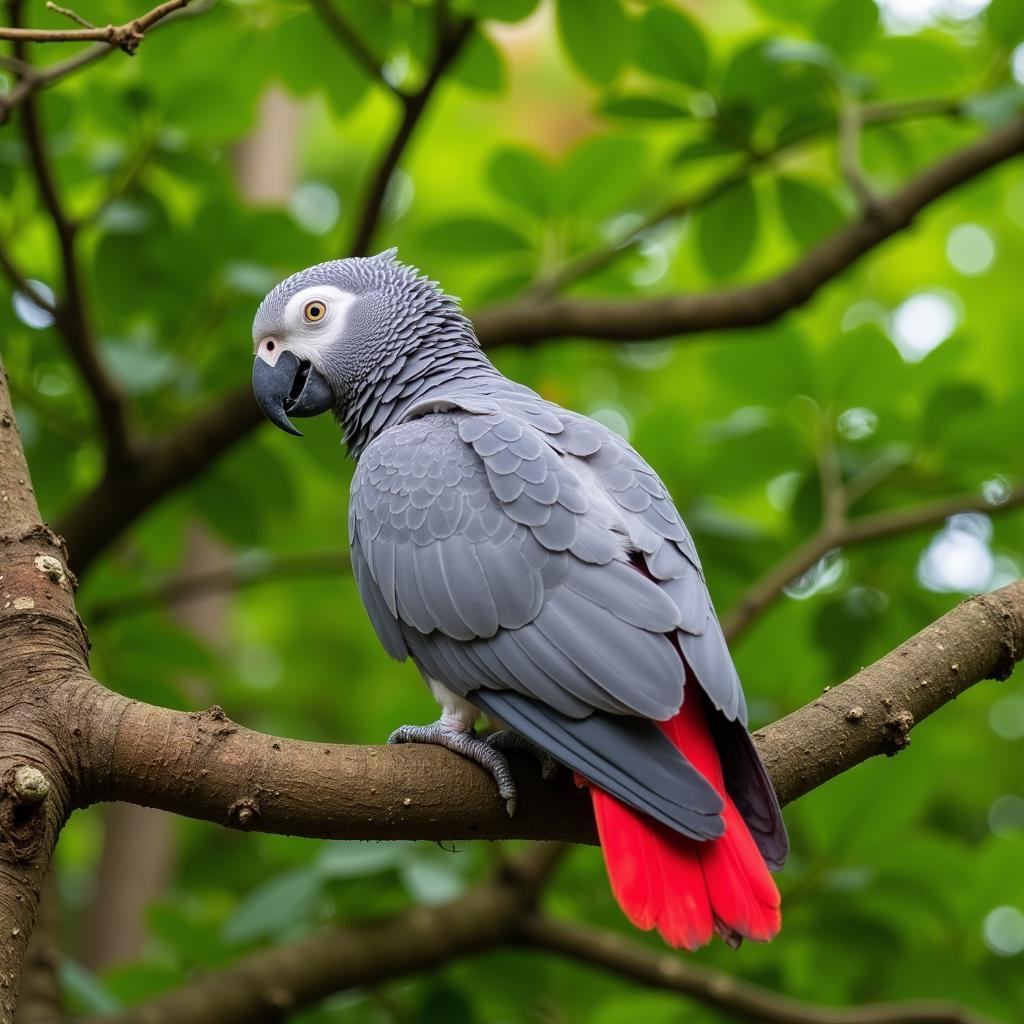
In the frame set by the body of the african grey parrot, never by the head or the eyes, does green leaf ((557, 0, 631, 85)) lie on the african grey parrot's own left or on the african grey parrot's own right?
on the african grey parrot's own right

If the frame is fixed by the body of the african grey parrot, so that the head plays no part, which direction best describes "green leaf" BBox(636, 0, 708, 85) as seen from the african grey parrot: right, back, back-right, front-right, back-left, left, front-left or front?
front-right

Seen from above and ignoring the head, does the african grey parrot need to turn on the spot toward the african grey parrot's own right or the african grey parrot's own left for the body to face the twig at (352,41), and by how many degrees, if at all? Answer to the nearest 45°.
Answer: approximately 45° to the african grey parrot's own right

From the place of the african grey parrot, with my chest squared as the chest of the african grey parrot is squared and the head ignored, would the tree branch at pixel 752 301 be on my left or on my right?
on my right

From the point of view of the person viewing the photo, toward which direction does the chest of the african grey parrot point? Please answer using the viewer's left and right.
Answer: facing away from the viewer and to the left of the viewer

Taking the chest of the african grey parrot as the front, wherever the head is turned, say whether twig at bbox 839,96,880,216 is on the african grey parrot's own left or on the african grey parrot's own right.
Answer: on the african grey parrot's own right

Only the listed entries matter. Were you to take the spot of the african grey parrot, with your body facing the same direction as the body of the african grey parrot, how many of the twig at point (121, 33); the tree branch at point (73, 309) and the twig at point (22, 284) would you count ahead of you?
3

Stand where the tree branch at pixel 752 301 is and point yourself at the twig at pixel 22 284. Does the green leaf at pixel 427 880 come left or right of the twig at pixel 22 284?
left
